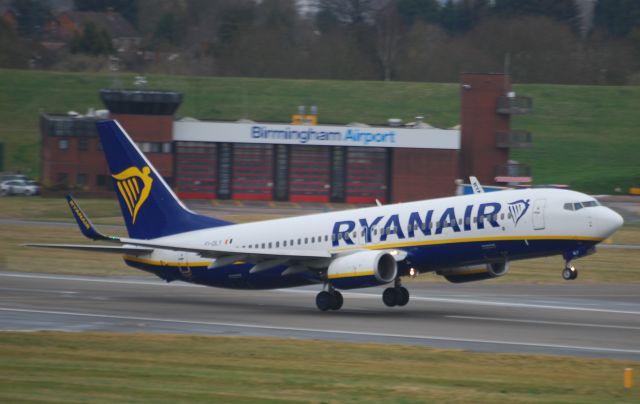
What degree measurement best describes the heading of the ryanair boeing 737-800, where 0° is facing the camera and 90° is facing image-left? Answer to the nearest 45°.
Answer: approximately 315°
